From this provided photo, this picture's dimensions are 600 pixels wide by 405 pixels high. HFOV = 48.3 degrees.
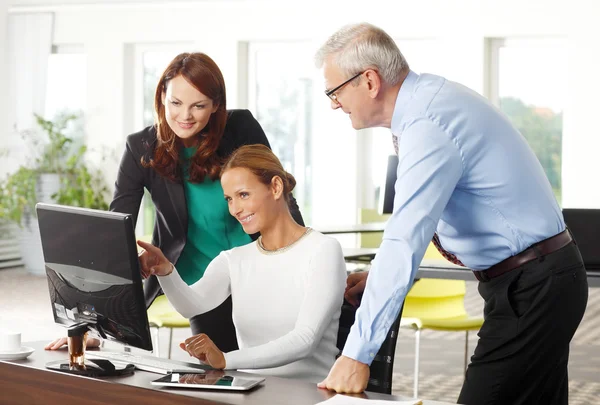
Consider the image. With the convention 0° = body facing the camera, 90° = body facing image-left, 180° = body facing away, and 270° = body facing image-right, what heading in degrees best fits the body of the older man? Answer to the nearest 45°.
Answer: approximately 90°

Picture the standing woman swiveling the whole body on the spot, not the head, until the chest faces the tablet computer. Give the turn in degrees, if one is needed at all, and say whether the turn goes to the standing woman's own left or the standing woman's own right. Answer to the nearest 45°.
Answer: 0° — they already face it

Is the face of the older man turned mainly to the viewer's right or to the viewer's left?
to the viewer's left

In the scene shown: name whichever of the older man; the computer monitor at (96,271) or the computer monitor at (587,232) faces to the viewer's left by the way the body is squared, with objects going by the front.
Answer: the older man

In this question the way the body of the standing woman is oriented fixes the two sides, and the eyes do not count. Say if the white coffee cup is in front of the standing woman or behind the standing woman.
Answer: in front

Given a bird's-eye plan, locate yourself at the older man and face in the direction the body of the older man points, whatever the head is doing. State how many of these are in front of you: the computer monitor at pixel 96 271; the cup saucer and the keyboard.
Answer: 3

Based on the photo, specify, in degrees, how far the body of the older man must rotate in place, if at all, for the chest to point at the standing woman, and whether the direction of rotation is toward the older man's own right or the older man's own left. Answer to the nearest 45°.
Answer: approximately 45° to the older man's own right

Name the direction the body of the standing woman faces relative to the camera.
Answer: toward the camera

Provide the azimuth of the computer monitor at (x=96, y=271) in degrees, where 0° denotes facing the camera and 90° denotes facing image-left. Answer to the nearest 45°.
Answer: approximately 225°

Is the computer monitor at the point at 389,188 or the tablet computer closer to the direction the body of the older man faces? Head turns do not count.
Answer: the tablet computer

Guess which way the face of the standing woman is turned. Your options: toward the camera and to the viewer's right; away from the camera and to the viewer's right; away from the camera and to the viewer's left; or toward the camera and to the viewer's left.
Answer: toward the camera and to the viewer's left

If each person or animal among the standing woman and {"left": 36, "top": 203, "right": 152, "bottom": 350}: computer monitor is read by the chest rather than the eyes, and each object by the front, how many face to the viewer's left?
0

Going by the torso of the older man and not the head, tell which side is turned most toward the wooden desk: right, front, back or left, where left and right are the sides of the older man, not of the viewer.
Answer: front

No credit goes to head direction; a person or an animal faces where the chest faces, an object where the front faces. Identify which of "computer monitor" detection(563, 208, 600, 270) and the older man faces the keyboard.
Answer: the older man

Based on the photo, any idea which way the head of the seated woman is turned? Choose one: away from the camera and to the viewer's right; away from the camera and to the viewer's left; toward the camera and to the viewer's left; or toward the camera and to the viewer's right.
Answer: toward the camera and to the viewer's left
